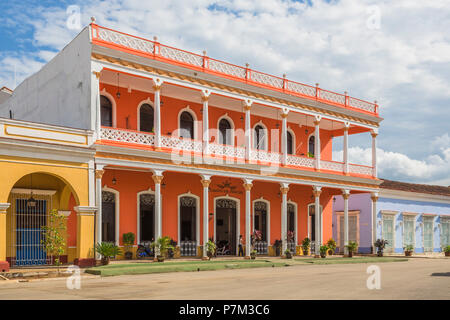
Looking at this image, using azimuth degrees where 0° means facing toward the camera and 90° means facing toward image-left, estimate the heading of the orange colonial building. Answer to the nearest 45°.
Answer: approximately 315°
